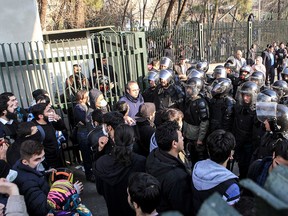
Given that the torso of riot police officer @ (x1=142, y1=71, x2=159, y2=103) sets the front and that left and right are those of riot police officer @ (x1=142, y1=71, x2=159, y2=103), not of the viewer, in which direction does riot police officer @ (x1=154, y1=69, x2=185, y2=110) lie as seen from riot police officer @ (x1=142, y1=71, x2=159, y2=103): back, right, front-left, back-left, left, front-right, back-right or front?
left

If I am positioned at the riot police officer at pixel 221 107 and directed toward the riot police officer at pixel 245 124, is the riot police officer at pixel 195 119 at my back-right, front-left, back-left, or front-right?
back-right

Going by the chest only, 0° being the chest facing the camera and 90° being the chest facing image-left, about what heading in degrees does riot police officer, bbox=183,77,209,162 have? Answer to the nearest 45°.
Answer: approximately 45°

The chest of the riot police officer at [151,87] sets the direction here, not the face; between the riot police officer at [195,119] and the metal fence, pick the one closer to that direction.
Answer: the riot police officer

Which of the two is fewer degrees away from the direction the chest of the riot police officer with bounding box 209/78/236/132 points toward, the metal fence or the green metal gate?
the green metal gate

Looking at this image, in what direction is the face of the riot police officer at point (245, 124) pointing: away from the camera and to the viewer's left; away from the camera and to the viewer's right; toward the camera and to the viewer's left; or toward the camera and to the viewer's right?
toward the camera and to the viewer's left
